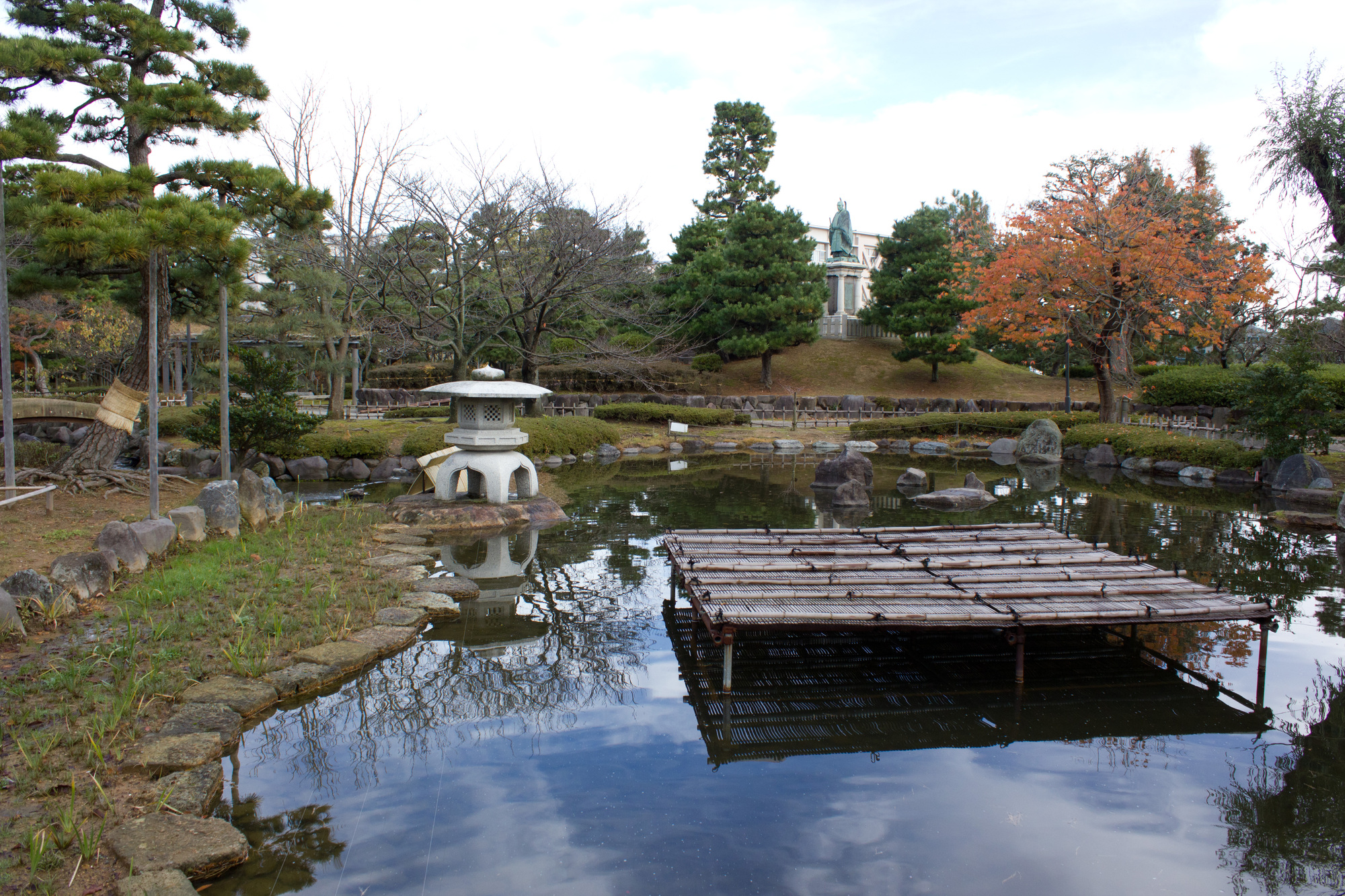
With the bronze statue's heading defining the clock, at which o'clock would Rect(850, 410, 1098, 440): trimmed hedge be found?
The trimmed hedge is roughly at 10 o'clock from the bronze statue.

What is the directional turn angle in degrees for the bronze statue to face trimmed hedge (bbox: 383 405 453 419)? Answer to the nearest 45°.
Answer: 0° — it already faces it

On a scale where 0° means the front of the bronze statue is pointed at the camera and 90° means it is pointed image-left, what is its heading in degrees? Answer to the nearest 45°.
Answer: approximately 45°

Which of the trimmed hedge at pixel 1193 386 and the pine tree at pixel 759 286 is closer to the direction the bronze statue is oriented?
the pine tree

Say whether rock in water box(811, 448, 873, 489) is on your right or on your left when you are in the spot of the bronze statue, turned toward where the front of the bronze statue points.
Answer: on your left

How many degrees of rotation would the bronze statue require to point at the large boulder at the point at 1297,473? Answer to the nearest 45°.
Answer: approximately 45° to its left

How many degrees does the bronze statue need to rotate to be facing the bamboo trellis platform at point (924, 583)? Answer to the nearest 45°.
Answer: approximately 45° to its left
